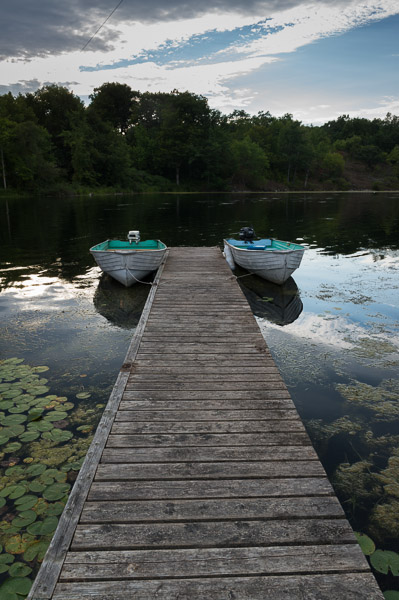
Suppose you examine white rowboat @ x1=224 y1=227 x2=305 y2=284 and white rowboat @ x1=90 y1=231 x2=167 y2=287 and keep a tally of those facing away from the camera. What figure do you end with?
0

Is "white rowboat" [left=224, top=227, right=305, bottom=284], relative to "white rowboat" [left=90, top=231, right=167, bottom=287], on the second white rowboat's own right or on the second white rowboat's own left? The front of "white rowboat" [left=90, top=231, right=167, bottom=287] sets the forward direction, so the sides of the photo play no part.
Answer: on the second white rowboat's own left

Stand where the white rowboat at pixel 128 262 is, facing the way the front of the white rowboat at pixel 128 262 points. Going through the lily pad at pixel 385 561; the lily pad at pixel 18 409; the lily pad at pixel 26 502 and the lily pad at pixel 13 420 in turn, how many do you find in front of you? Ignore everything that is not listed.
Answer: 4

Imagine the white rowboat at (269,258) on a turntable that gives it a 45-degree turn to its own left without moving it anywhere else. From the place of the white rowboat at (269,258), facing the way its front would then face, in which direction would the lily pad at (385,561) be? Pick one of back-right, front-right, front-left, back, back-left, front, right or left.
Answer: right

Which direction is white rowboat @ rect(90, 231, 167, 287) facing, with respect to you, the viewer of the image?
facing the viewer

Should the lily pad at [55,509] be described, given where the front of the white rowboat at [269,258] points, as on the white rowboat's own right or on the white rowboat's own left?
on the white rowboat's own right

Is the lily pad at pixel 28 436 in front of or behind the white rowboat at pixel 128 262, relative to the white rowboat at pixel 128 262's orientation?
in front

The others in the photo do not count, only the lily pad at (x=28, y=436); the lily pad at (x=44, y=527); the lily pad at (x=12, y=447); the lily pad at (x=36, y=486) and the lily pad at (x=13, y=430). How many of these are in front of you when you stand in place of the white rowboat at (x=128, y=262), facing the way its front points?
5

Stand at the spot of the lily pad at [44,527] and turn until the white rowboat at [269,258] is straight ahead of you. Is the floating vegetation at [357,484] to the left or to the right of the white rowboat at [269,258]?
right

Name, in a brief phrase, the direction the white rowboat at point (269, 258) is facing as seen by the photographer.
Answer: facing the viewer and to the right of the viewer

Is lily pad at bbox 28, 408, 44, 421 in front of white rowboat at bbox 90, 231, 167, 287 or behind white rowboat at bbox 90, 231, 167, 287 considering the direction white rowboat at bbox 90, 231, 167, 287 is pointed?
in front

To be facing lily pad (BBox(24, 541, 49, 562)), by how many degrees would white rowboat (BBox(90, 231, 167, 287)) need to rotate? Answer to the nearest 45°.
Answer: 0° — it already faces it

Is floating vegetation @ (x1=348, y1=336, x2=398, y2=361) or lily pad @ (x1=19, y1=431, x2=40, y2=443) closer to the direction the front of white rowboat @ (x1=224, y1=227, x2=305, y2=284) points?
the floating vegetation

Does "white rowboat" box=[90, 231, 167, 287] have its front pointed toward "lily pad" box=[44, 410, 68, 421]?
yes

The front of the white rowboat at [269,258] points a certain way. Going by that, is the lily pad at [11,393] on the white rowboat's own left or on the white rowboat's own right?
on the white rowboat's own right

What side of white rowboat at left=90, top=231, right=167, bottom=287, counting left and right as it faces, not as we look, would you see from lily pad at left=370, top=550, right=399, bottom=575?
front

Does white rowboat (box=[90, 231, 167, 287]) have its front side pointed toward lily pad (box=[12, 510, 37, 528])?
yes
